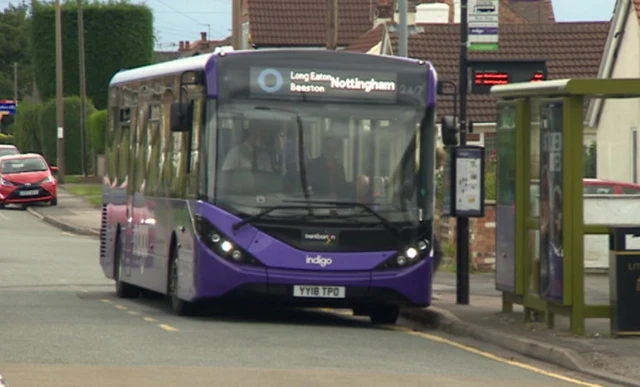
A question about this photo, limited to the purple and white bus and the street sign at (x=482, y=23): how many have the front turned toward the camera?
2

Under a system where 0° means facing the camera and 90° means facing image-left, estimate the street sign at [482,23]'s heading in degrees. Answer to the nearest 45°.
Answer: approximately 0°

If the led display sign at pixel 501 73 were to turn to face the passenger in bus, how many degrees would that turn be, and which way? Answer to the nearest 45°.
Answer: approximately 45° to its right

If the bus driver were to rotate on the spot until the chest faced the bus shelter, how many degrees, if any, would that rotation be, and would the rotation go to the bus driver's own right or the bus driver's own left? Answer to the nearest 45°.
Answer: approximately 90° to the bus driver's own left

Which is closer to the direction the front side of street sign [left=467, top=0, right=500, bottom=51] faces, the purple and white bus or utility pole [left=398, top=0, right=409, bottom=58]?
the purple and white bus

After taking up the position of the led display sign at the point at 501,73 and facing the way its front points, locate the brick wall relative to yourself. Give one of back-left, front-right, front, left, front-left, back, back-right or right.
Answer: back
